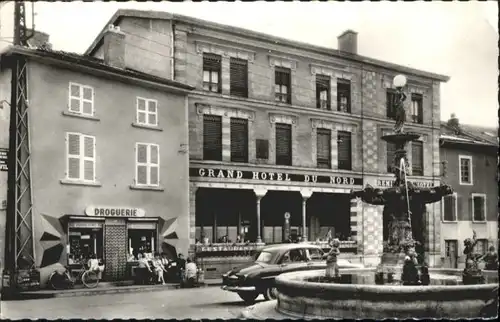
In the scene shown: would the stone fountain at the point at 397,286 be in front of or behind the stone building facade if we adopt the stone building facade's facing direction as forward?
in front

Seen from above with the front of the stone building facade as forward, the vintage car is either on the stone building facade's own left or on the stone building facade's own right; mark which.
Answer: on the stone building facade's own right

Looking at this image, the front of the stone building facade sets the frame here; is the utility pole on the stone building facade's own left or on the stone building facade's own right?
on the stone building facade's own right

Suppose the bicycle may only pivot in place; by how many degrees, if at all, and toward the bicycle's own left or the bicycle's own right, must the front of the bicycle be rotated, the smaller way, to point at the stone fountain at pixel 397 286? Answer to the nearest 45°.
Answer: approximately 45° to the bicycle's own right

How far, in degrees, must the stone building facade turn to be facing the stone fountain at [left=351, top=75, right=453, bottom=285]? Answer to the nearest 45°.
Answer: approximately 45° to its right

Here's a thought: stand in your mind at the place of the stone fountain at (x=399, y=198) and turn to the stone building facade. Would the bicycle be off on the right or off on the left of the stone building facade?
left

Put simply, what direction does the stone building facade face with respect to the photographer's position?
facing the viewer and to the right of the viewer

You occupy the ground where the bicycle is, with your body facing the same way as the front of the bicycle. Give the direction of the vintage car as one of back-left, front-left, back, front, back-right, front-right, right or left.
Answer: front-right

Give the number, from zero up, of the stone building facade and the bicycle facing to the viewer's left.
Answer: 0

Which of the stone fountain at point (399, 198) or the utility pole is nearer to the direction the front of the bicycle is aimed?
the stone fountain

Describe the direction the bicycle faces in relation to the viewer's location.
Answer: facing to the right of the viewer

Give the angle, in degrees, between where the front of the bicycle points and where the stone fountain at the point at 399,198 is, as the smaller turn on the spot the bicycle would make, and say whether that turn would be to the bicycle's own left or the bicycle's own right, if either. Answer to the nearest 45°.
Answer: approximately 45° to the bicycle's own right
